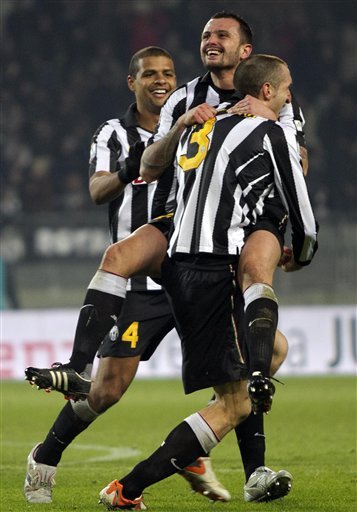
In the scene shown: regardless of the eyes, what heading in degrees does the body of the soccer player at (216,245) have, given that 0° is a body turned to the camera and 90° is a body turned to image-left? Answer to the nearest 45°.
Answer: approximately 225°

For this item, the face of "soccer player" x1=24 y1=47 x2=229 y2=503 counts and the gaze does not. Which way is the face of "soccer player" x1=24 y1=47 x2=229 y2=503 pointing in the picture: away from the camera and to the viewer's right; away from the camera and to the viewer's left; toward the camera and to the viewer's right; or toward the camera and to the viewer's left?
toward the camera and to the viewer's right

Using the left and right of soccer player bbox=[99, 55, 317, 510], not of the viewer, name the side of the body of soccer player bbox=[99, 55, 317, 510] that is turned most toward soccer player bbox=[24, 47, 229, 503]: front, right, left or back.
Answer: left

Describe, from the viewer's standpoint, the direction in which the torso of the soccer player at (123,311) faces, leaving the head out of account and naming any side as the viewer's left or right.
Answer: facing the viewer and to the right of the viewer

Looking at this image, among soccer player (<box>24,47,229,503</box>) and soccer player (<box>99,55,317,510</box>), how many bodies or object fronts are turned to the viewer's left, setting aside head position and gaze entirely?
0
